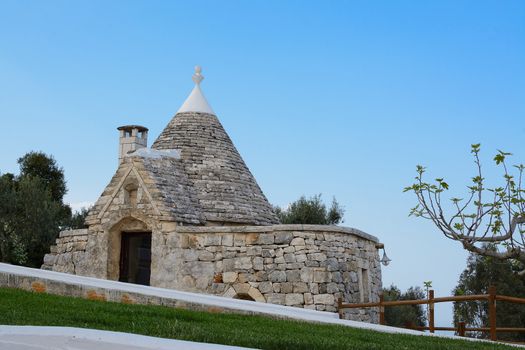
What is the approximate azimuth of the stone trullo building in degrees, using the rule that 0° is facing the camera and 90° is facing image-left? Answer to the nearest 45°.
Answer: approximately 45°
